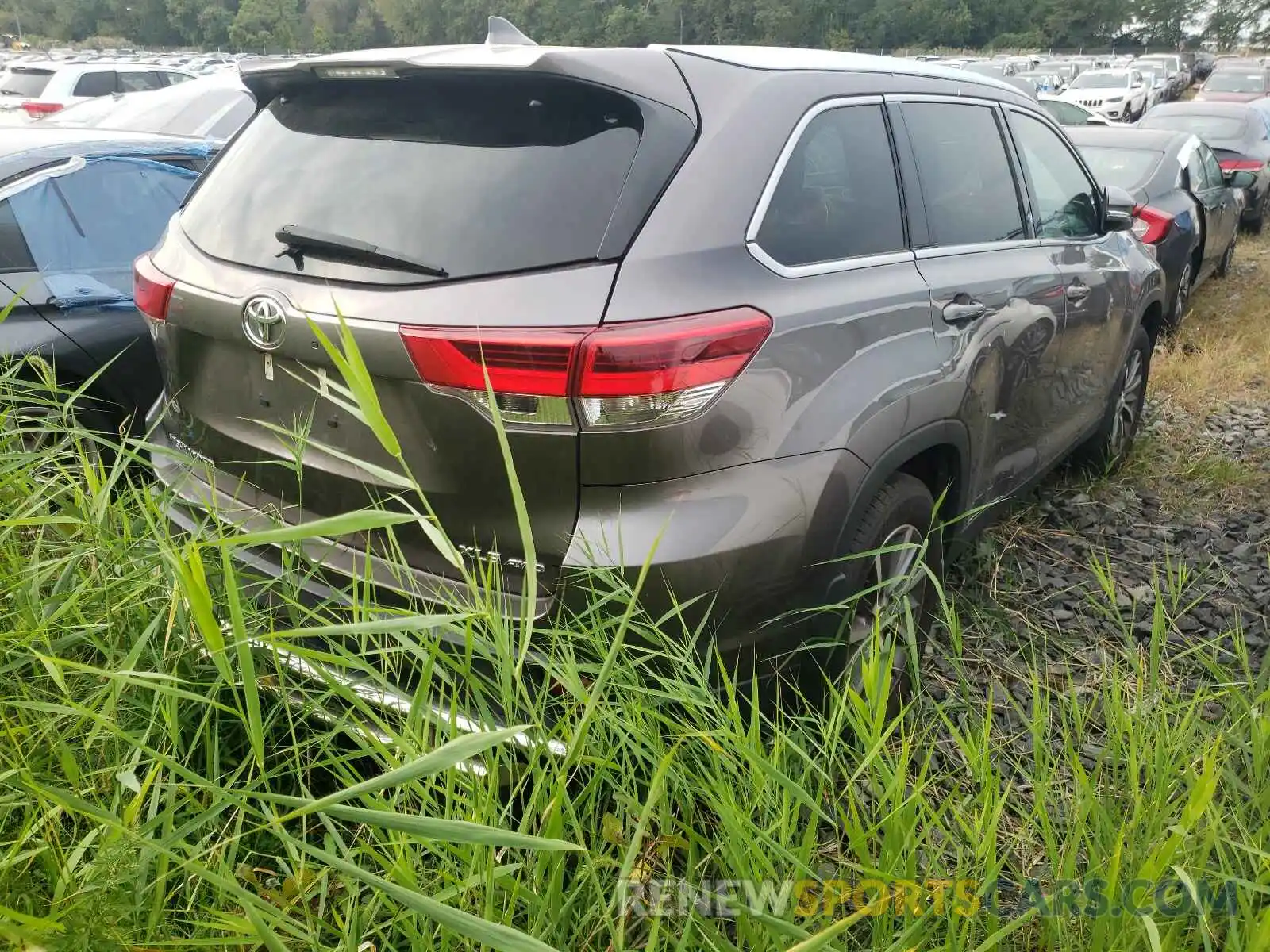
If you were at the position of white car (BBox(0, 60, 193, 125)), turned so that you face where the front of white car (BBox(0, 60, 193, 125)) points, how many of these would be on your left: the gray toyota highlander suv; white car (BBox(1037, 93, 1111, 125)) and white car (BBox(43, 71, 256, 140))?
0

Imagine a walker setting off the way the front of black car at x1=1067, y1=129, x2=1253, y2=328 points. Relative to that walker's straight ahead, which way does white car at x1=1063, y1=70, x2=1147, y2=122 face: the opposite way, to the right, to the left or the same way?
the opposite way

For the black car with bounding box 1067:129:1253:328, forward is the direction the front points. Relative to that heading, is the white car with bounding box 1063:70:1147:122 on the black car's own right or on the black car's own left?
on the black car's own left

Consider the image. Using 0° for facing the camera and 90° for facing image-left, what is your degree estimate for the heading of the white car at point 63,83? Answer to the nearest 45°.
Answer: approximately 225°

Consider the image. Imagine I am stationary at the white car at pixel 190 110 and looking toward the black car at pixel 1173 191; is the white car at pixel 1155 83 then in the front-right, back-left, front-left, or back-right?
front-left

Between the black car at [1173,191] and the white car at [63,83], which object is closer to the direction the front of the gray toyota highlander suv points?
the black car

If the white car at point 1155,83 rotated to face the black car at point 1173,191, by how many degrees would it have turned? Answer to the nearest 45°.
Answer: approximately 45° to its left

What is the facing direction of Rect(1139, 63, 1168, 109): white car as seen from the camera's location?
facing the viewer and to the left of the viewer

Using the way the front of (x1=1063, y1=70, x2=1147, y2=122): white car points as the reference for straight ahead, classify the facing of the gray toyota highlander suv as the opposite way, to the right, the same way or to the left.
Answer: the opposite way

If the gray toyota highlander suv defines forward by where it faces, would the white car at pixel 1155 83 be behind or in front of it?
in front

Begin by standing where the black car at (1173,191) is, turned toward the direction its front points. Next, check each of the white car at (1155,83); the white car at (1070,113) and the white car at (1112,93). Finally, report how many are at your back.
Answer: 0

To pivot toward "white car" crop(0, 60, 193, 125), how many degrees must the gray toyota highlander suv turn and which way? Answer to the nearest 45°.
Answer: approximately 90° to its left

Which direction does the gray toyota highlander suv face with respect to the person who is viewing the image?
facing away from the viewer and to the right of the viewer

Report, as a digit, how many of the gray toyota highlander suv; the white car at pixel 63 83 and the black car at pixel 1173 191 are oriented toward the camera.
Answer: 0

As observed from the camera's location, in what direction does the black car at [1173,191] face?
facing away from the viewer and to the right of the viewer

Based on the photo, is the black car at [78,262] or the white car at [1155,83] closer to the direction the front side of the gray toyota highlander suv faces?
the white car
